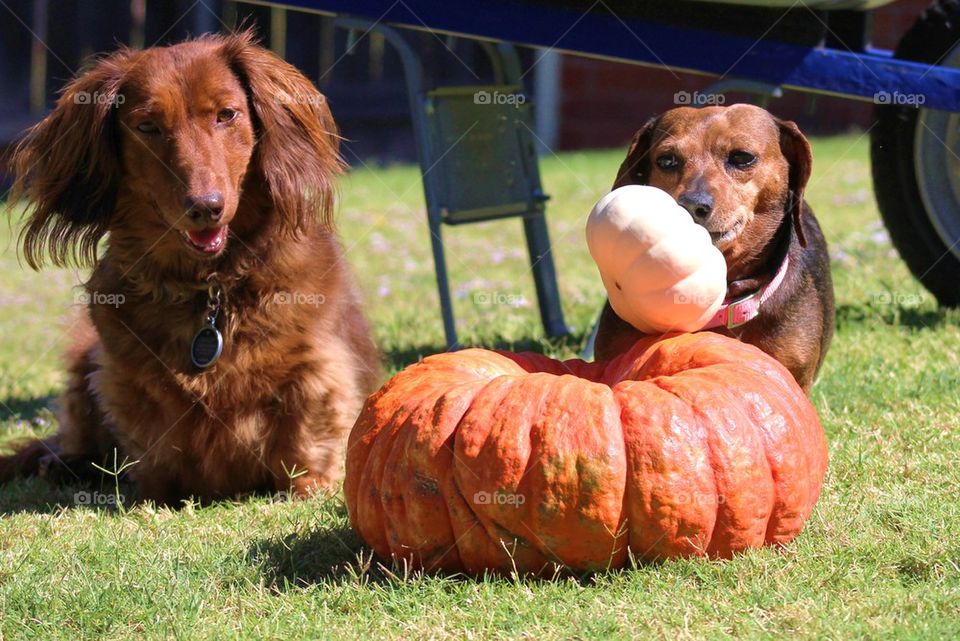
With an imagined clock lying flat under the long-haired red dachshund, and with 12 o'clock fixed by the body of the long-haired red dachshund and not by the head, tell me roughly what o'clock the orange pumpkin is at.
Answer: The orange pumpkin is roughly at 11 o'clock from the long-haired red dachshund.

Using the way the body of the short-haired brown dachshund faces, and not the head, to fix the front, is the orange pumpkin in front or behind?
in front

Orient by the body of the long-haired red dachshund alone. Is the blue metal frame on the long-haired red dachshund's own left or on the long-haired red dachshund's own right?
on the long-haired red dachshund's own left

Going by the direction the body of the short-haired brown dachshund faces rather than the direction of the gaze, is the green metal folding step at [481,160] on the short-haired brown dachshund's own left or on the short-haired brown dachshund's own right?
on the short-haired brown dachshund's own right

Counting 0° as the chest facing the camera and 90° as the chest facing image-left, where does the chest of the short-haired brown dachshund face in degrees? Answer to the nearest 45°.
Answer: approximately 45°

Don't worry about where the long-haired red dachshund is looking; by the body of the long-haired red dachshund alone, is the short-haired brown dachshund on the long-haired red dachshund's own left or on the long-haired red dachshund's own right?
on the long-haired red dachshund's own left

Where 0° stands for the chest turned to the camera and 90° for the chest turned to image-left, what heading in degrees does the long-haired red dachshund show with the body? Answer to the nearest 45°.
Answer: approximately 0°
